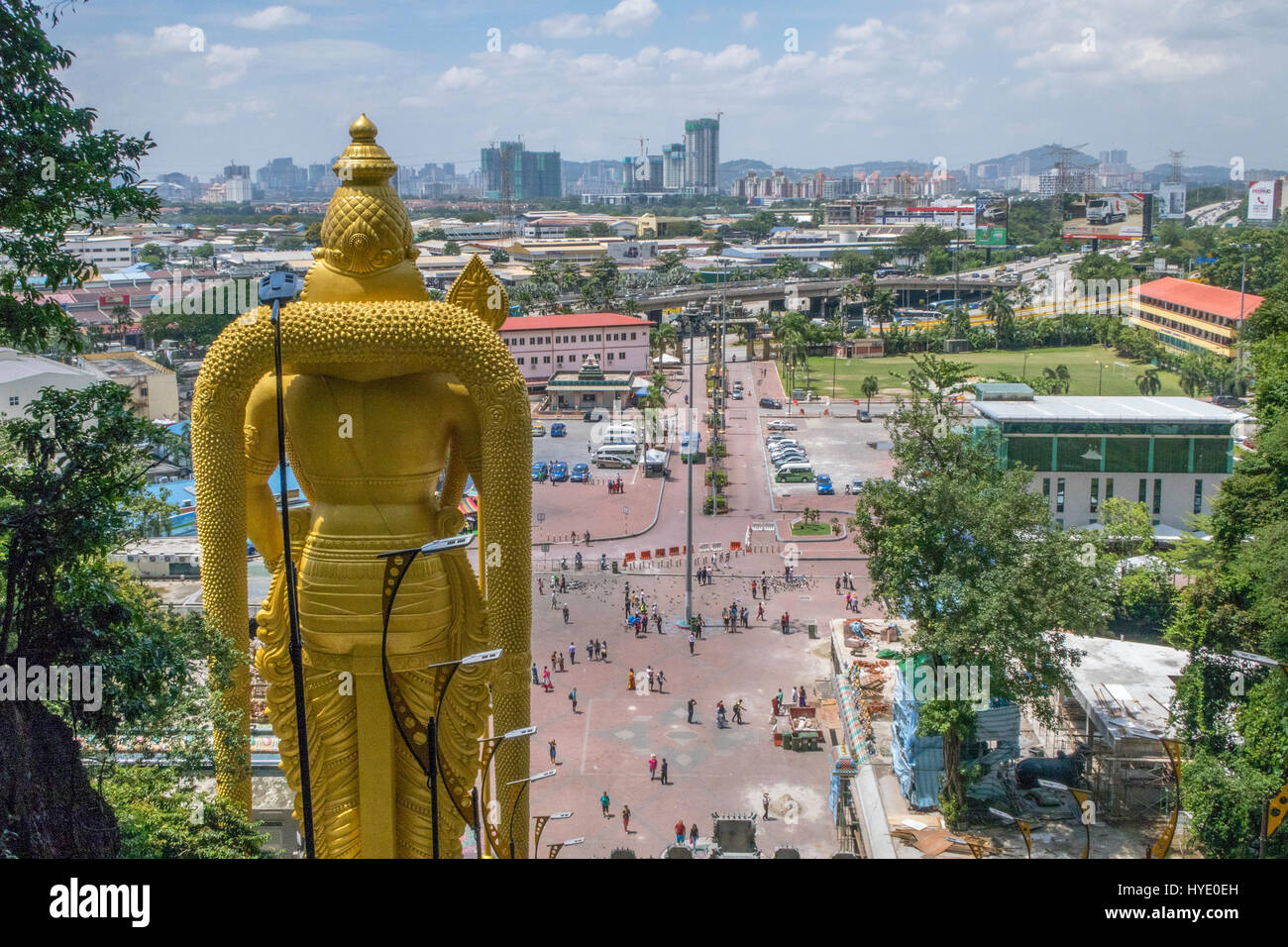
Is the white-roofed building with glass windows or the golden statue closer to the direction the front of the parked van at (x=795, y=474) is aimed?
the golden statue

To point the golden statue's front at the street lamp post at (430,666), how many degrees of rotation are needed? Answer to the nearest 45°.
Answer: approximately 180°

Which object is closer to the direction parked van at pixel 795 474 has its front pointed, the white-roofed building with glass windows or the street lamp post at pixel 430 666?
the street lamp post

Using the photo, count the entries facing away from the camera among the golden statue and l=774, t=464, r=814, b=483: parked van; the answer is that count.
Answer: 1

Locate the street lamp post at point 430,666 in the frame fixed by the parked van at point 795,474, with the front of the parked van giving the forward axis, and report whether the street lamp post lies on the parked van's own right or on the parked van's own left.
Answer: on the parked van's own left

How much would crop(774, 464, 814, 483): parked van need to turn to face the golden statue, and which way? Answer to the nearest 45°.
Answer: approximately 90° to its left

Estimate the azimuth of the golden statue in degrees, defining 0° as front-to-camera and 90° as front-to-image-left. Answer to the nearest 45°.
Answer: approximately 180°

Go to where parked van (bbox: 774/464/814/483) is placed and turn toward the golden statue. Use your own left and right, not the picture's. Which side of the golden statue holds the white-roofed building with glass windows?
left

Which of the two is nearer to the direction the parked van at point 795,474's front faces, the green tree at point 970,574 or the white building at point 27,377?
the white building

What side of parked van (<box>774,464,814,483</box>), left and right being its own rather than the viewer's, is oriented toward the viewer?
left

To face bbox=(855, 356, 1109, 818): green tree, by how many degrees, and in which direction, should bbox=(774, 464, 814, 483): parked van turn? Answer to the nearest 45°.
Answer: approximately 90° to its left

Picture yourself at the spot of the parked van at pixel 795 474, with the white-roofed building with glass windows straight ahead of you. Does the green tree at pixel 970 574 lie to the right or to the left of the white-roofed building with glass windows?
right

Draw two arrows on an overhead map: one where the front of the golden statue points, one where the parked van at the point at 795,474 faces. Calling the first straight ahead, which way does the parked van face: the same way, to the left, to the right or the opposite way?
to the left

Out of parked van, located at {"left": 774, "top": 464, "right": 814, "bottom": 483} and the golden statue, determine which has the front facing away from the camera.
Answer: the golden statue
